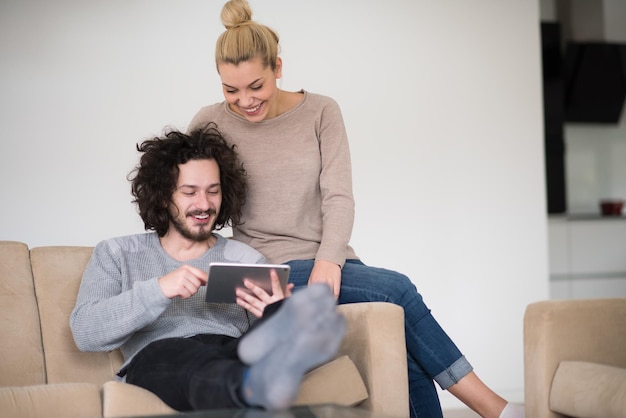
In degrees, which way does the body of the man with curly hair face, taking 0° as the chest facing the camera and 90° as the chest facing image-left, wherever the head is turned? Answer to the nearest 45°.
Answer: approximately 315°

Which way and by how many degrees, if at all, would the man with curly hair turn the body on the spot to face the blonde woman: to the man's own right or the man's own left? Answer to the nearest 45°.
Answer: approximately 90° to the man's own left

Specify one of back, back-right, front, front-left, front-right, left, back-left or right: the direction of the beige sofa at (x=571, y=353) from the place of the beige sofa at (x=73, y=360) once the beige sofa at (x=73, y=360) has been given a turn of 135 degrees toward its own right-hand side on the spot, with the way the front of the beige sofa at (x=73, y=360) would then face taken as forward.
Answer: back-right

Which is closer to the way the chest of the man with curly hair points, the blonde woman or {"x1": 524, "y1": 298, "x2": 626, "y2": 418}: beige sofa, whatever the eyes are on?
the beige sofa

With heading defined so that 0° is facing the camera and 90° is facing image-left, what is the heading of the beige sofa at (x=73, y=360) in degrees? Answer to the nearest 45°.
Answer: approximately 0°
